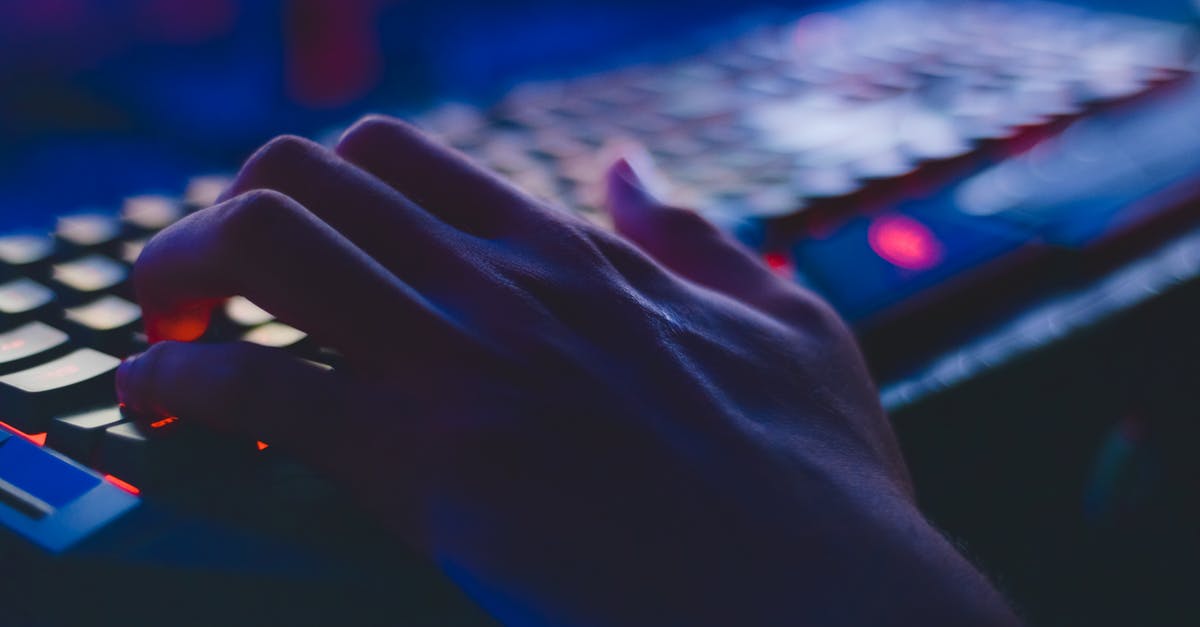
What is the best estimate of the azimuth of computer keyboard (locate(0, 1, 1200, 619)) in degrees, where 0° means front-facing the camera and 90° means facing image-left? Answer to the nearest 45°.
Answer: approximately 315°
